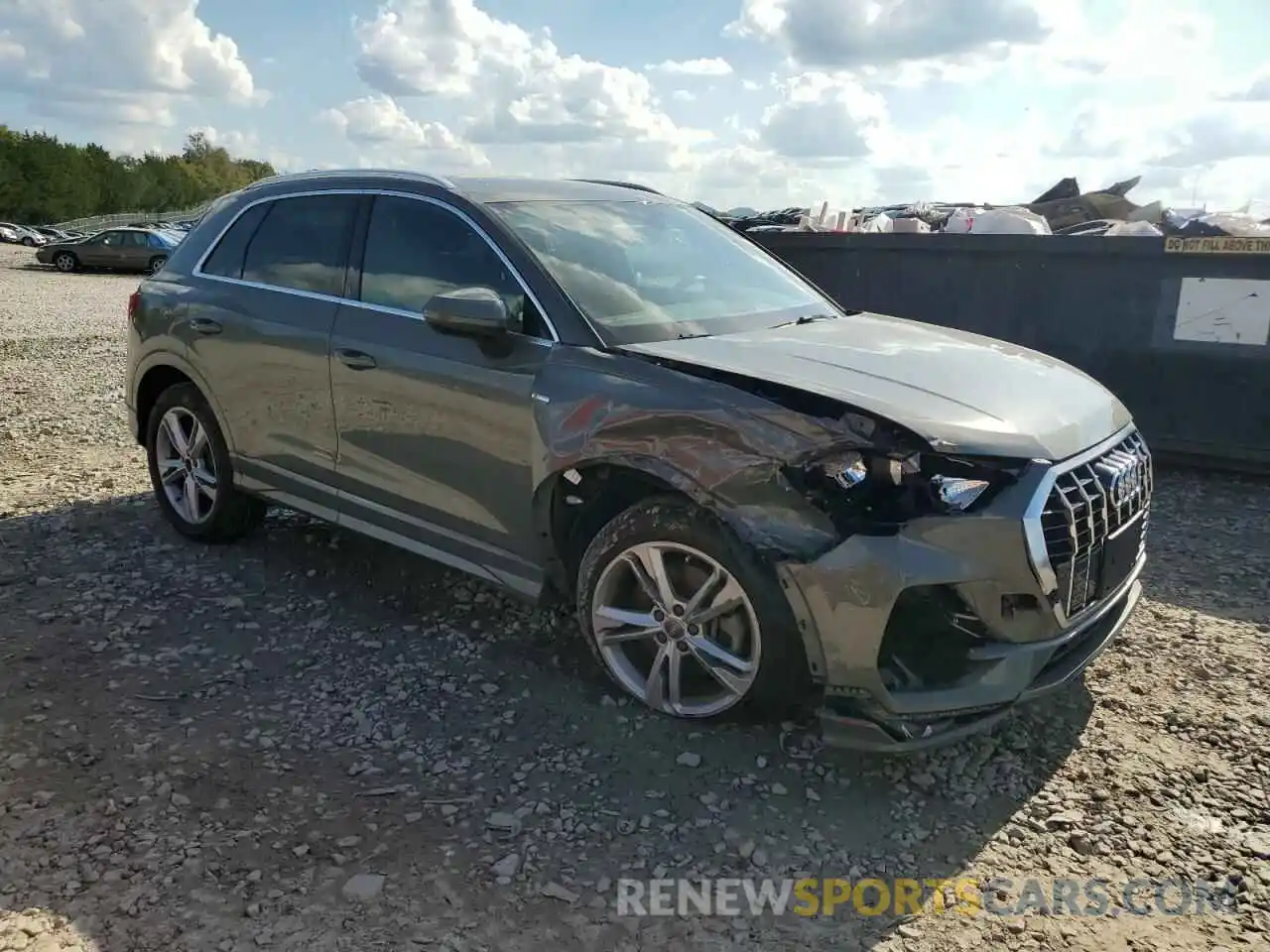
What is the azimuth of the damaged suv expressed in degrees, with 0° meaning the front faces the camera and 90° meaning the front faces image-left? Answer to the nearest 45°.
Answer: approximately 315°

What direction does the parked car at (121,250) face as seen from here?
to the viewer's left

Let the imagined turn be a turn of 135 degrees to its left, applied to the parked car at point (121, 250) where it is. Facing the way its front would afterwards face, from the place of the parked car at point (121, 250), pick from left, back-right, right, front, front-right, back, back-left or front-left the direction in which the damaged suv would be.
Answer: front-right
